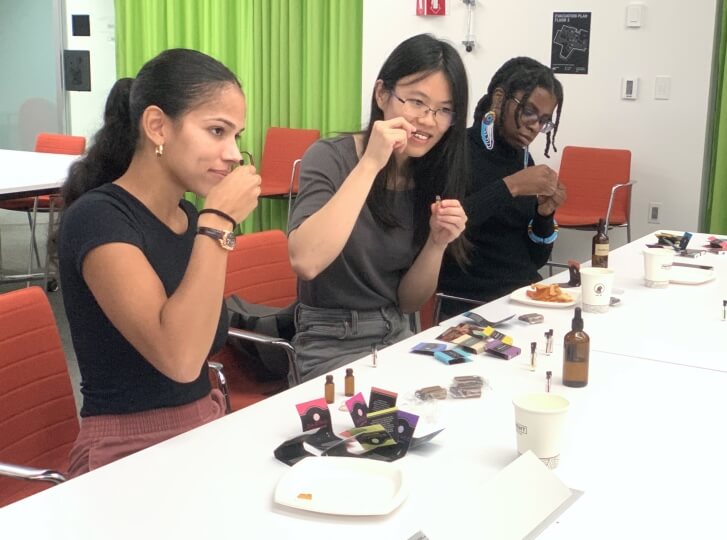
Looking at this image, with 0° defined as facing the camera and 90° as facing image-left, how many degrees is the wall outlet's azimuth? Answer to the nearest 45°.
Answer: approximately 0°

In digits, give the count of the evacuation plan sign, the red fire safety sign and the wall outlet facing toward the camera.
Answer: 3

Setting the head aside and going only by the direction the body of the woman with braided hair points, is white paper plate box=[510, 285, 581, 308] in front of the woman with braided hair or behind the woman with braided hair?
in front

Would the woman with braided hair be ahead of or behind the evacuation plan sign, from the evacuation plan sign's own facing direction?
ahead

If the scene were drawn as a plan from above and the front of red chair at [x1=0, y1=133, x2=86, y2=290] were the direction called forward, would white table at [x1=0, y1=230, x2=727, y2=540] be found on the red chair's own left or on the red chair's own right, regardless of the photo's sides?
on the red chair's own left
